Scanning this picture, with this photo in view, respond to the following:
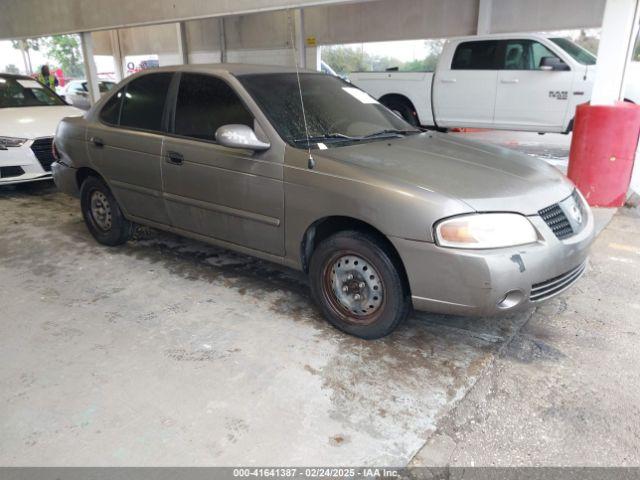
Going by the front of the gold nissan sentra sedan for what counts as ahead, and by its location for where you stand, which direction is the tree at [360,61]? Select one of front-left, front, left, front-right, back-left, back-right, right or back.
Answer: back-left

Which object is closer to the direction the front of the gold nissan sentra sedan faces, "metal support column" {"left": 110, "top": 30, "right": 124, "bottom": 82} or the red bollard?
the red bollard

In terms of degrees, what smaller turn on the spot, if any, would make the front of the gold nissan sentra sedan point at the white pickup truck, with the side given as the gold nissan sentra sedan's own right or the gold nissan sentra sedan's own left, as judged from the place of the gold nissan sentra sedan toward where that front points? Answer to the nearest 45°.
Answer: approximately 90° to the gold nissan sentra sedan's own left

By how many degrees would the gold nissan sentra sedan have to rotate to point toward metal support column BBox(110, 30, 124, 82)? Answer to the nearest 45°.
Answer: approximately 180°

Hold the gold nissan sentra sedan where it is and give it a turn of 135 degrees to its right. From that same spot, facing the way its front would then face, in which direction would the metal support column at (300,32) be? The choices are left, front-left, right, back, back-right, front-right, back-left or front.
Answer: right

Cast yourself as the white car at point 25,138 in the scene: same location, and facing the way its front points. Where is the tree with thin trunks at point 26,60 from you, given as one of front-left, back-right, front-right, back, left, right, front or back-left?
back-left

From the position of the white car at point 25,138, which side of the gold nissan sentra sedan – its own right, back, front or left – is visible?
back

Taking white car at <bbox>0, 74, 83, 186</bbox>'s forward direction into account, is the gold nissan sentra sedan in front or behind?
in front

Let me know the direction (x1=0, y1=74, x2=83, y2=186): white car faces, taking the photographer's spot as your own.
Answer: facing the viewer and to the right of the viewer

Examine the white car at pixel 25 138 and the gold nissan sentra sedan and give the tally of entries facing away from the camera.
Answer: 0

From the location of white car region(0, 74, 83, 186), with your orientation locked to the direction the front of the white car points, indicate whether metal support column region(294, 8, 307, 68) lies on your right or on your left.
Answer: on your left

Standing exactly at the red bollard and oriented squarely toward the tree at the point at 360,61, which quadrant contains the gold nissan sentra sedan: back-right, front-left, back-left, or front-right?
back-left

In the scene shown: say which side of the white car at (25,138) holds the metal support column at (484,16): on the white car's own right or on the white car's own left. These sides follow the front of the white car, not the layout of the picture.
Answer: on the white car's own left

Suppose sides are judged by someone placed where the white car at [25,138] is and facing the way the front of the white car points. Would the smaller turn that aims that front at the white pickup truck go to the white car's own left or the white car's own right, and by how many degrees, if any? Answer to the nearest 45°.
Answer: approximately 45° to the white car's own left

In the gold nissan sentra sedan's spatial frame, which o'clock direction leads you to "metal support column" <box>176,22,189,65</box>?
The metal support column is roughly at 7 o'clock from the gold nissan sentra sedan.

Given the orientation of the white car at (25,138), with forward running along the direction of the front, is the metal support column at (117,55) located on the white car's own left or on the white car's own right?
on the white car's own left
